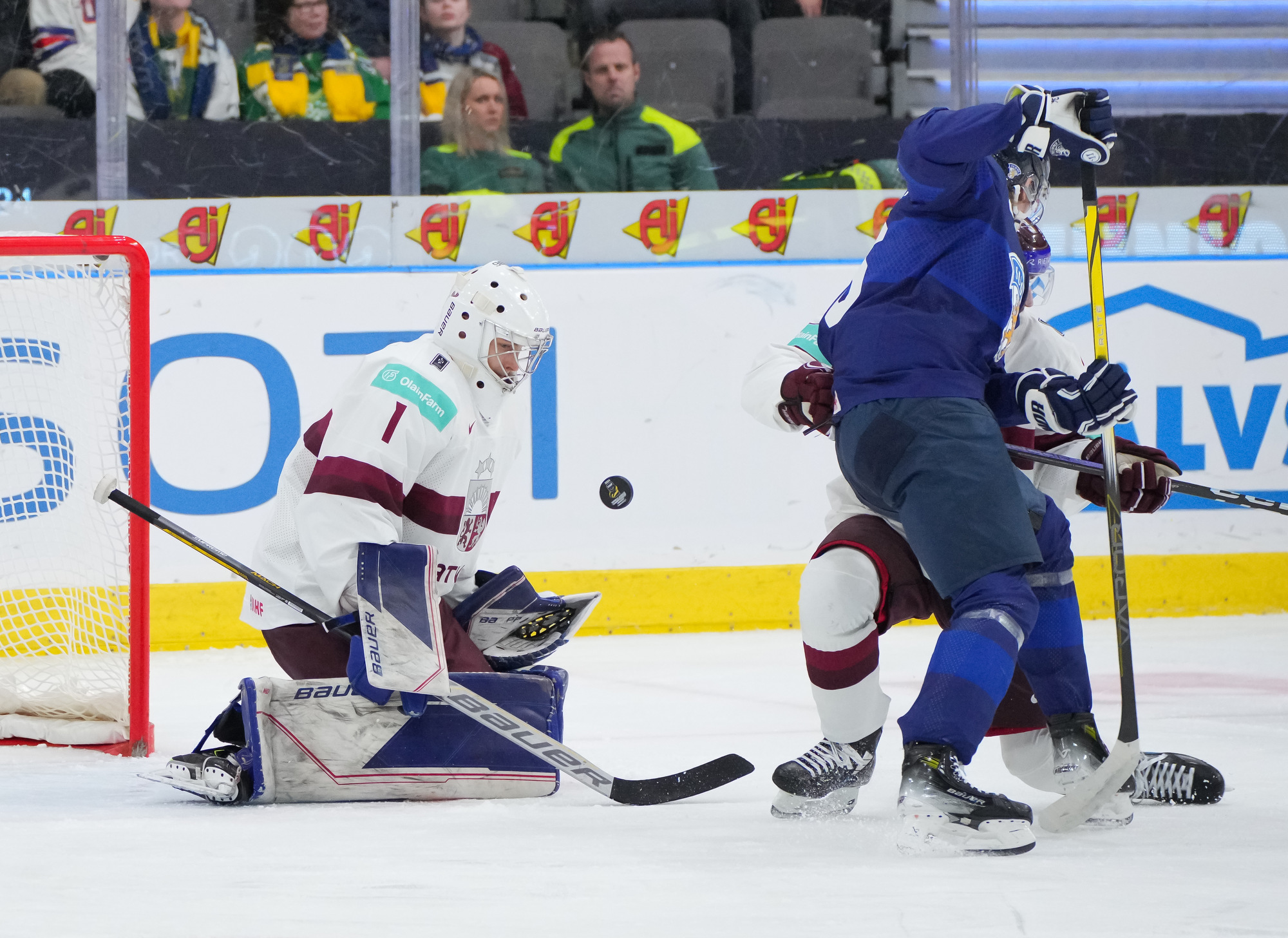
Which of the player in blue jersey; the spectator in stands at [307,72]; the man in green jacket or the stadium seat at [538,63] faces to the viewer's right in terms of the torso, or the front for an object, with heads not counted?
the player in blue jersey

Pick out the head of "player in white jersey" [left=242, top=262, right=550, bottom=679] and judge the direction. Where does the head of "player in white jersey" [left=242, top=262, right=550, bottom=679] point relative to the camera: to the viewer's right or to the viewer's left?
to the viewer's right

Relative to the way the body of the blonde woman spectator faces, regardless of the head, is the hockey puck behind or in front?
in front

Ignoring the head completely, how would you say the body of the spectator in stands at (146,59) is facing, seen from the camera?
toward the camera

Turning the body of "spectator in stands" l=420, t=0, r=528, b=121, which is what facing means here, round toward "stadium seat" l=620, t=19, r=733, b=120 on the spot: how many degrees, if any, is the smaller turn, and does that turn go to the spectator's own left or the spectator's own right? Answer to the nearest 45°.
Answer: approximately 90° to the spectator's own left

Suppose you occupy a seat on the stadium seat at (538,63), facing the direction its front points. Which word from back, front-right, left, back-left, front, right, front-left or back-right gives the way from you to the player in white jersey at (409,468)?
front

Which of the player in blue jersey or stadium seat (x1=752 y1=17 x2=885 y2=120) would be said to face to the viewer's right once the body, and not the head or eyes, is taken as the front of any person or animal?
the player in blue jersey

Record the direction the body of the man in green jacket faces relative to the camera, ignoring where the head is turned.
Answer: toward the camera

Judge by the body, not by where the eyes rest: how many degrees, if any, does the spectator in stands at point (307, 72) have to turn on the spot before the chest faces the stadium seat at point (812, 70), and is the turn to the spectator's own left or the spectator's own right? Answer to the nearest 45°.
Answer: approximately 90° to the spectator's own left

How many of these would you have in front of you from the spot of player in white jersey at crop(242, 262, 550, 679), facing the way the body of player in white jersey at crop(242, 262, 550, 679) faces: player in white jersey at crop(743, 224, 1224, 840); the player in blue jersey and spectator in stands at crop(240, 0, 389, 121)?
2

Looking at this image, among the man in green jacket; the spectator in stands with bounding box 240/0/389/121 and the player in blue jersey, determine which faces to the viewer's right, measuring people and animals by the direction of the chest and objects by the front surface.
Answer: the player in blue jersey

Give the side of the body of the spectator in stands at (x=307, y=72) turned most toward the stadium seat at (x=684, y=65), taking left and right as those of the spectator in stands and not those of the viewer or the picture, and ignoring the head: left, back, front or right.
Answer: left

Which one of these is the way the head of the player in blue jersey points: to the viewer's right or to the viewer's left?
to the viewer's right

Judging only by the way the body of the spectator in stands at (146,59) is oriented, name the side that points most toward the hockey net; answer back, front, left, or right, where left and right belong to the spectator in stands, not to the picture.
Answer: front

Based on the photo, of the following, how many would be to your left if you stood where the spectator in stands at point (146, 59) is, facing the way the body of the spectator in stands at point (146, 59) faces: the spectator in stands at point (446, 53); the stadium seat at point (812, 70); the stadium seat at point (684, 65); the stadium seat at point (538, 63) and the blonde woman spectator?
5
